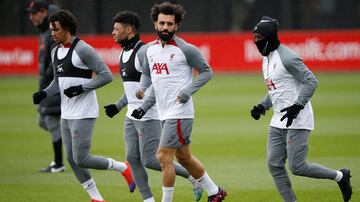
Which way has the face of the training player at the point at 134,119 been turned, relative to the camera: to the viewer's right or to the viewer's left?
to the viewer's left

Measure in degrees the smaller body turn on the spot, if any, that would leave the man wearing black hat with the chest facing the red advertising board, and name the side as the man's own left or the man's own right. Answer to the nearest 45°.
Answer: approximately 135° to the man's own right

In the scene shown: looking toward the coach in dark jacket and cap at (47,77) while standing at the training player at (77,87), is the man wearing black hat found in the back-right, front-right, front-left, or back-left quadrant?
back-right

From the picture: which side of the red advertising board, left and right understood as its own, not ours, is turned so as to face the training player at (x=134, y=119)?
front

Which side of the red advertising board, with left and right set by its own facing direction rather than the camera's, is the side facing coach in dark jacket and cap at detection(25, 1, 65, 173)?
front

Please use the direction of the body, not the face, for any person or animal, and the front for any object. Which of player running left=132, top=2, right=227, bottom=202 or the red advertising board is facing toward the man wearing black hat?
the red advertising board

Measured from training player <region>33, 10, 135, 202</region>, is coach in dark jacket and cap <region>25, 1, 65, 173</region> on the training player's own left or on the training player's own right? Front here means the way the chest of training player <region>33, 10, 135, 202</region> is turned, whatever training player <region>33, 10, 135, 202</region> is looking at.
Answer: on the training player's own right

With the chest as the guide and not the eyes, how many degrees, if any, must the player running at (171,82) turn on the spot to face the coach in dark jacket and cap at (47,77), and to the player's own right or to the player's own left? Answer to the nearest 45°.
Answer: approximately 90° to the player's own right

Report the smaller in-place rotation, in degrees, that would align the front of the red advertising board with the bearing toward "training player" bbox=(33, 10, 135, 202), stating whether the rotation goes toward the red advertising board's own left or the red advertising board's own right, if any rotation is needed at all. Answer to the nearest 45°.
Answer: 0° — it already faces them

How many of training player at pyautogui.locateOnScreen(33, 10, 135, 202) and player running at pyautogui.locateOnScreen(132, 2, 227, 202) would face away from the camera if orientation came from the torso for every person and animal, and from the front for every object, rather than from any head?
0
